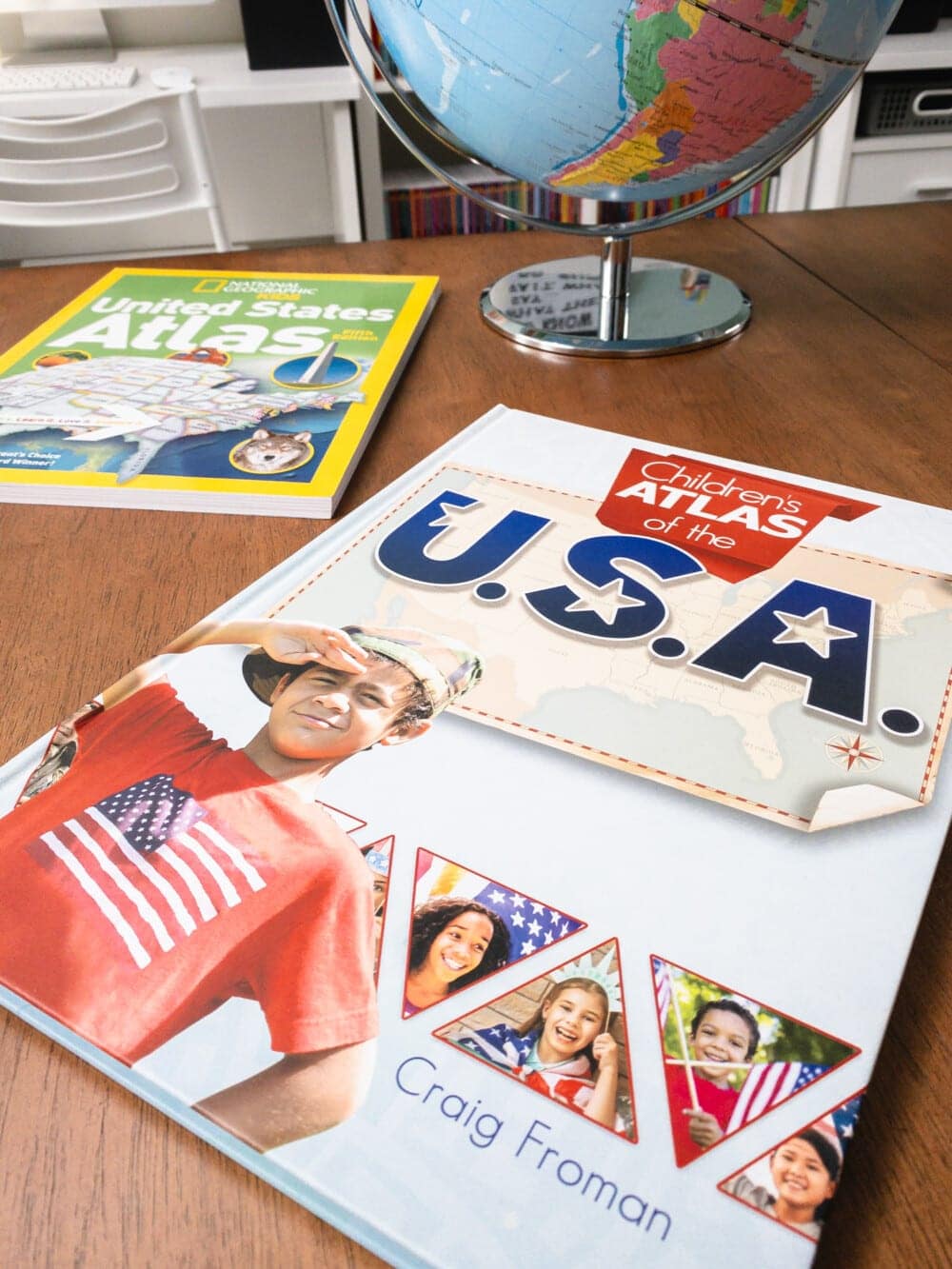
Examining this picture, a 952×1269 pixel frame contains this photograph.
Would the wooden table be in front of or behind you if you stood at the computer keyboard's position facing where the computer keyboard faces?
in front

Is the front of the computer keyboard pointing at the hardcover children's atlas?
yes

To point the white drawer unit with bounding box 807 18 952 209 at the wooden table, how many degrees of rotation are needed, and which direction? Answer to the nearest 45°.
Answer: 0° — it already faces it

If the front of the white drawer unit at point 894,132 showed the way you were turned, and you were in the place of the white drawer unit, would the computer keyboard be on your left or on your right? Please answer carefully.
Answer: on your right

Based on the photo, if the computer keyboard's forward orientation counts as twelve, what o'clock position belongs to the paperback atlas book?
The paperback atlas book is roughly at 12 o'clock from the computer keyboard.

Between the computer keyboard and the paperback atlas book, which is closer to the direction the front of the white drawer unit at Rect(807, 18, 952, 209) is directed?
the paperback atlas book

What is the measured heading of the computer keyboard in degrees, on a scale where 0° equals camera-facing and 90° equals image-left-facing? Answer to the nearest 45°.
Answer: approximately 0°

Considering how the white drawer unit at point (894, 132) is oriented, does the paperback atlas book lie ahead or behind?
ahead

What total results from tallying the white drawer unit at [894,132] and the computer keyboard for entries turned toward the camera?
2
